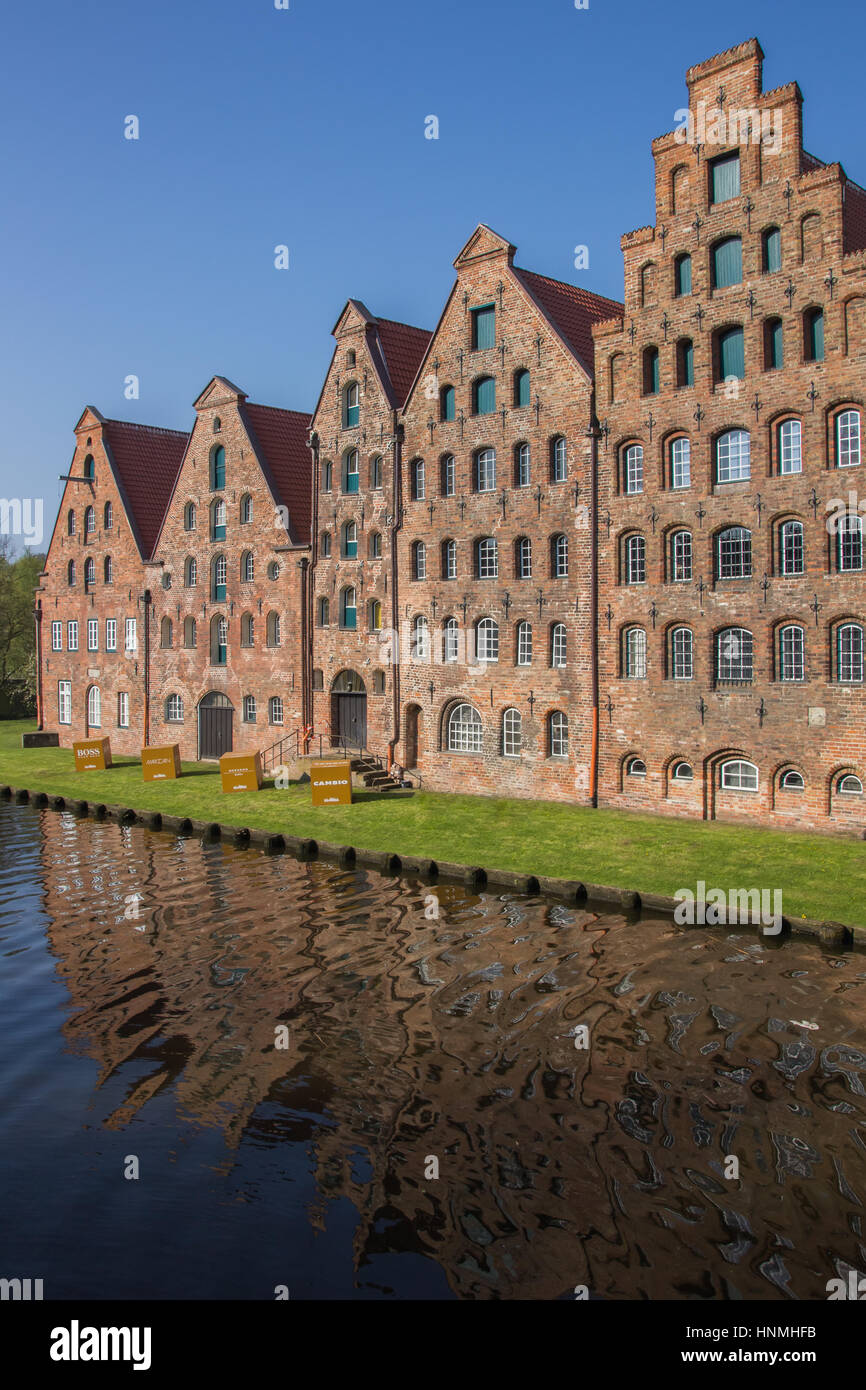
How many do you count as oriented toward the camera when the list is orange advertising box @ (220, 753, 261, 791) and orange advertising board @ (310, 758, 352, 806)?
2

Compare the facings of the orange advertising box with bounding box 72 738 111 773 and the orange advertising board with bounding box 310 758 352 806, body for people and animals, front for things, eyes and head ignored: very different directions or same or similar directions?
same or similar directions

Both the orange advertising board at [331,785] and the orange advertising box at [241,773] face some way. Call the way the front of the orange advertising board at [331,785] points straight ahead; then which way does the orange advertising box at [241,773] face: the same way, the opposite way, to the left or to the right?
the same way

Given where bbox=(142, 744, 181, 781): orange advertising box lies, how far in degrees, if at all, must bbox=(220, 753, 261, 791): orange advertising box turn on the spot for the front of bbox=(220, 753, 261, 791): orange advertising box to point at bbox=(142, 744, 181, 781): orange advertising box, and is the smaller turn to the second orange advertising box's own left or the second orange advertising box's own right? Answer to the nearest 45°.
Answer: approximately 135° to the second orange advertising box's own right

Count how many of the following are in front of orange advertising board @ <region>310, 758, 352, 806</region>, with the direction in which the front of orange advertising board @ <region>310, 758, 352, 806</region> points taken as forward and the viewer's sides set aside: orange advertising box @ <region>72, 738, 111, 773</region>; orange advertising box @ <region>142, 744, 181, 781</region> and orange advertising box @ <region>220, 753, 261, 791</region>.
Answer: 0

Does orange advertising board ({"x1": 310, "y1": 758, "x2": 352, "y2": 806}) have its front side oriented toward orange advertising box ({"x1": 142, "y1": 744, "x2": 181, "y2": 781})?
no

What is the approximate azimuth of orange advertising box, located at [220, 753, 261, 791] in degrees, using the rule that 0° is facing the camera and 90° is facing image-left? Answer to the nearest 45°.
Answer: approximately 0°

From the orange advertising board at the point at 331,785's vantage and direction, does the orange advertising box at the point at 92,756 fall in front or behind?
behind

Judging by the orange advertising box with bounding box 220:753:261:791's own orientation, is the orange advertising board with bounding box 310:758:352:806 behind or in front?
in front

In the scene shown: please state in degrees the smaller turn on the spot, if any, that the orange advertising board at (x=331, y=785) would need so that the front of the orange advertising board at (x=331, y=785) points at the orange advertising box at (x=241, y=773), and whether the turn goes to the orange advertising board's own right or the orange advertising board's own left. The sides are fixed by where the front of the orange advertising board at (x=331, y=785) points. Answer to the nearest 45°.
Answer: approximately 135° to the orange advertising board's own right

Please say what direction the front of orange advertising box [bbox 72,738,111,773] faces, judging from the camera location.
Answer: facing the viewer

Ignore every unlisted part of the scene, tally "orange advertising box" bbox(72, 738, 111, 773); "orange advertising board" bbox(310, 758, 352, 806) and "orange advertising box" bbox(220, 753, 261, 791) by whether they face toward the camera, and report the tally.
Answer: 3

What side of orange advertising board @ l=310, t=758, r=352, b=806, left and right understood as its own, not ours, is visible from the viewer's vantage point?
front

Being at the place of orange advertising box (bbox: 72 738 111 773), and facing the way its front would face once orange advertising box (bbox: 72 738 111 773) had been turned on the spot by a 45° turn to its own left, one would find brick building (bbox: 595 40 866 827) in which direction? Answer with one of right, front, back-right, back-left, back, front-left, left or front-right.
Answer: front

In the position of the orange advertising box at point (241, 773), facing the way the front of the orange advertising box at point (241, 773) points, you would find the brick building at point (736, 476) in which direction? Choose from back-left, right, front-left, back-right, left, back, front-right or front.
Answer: front-left
